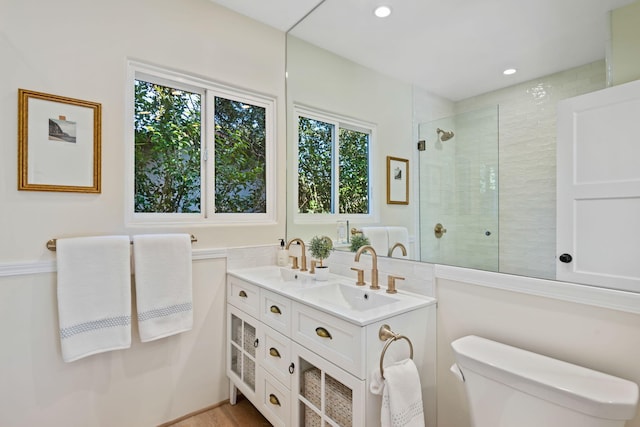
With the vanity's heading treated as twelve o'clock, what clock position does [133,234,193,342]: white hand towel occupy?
The white hand towel is roughly at 2 o'clock from the vanity.

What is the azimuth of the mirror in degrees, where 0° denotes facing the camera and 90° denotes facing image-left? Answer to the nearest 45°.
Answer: approximately 45°

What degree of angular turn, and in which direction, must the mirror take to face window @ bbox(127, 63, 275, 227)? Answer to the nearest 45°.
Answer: approximately 45° to its right

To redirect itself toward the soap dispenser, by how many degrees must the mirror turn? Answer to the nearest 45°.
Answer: approximately 45° to its right

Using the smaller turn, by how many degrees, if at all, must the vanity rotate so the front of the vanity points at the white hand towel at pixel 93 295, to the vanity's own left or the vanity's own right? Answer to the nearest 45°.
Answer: approximately 45° to the vanity's own right

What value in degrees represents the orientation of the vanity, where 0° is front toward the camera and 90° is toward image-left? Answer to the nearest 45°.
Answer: approximately 45°

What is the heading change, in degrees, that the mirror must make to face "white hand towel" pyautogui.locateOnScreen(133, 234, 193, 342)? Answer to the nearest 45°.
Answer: approximately 45° to its right
